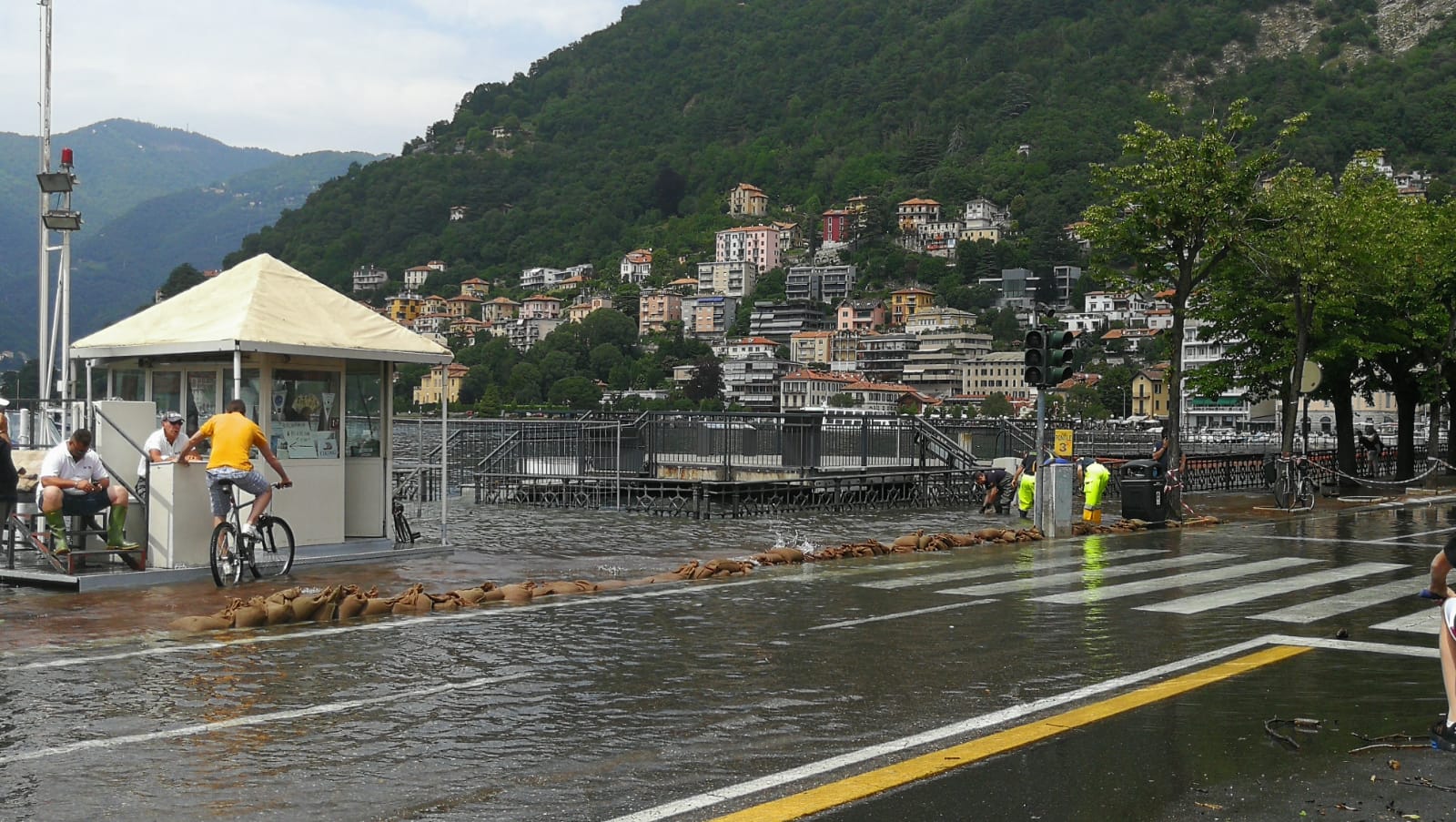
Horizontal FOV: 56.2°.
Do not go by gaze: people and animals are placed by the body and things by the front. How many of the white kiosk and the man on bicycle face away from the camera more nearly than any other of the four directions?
1

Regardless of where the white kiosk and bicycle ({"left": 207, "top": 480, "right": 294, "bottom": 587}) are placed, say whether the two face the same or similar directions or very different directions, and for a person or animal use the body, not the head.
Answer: very different directions

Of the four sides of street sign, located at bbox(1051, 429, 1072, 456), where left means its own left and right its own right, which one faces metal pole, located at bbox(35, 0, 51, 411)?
right

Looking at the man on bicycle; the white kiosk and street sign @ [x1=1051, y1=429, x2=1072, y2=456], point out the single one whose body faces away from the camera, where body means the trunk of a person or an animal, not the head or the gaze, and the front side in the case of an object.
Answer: the man on bicycle

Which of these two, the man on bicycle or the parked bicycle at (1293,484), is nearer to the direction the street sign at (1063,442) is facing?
the man on bicycle

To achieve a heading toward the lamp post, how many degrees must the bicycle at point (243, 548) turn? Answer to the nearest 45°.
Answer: approximately 45° to its left

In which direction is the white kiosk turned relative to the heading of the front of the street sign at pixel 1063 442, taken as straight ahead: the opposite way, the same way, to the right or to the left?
the same way

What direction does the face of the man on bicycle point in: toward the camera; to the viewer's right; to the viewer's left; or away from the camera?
away from the camera

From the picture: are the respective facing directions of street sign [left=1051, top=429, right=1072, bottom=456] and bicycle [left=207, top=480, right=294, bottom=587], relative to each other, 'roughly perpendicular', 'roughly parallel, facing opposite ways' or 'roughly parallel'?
roughly parallel, facing opposite ways

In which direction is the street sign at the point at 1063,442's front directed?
toward the camera

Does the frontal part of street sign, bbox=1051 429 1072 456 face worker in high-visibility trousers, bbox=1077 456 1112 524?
no

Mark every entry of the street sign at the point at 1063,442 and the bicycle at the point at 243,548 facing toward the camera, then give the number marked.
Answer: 1

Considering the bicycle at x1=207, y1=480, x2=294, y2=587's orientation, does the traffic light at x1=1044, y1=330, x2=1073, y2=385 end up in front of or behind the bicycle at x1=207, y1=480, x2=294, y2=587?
in front

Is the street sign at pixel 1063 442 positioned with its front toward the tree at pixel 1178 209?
no

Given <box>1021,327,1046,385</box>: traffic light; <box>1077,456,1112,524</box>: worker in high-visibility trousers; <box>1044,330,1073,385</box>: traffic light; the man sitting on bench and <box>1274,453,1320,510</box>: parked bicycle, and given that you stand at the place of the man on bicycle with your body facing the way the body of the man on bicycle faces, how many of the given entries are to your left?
1

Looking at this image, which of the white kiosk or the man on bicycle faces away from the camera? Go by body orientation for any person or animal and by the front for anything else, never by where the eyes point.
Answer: the man on bicycle

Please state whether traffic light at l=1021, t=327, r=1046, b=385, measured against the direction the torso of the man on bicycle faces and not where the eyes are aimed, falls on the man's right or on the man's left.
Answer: on the man's right
